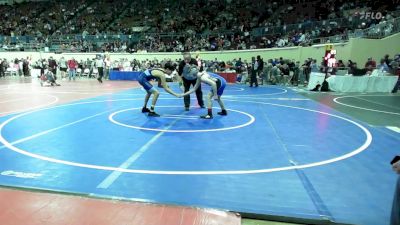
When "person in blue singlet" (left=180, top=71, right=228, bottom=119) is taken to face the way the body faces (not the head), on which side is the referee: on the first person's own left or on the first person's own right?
on the first person's own right

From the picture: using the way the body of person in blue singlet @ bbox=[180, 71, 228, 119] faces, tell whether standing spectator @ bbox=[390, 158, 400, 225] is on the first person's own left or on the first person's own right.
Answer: on the first person's own left

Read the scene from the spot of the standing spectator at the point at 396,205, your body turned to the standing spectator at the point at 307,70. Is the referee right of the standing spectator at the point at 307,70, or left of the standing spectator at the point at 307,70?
left

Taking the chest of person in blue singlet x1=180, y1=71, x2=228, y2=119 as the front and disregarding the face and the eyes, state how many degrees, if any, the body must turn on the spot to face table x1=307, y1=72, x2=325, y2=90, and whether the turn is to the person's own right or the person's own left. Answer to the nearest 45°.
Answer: approximately 135° to the person's own right

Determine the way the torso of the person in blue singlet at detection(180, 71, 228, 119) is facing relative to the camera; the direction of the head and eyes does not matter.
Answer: to the viewer's left

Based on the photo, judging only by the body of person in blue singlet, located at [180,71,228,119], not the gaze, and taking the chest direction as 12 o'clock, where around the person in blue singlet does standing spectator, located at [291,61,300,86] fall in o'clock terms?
The standing spectator is roughly at 4 o'clock from the person in blue singlet.

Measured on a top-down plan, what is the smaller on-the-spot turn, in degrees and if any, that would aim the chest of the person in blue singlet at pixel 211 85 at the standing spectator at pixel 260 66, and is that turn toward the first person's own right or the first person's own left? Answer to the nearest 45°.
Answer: approximately 90° to the first person's own right

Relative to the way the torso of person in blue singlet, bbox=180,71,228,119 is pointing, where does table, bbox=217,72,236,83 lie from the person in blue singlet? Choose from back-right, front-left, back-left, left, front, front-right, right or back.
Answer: right

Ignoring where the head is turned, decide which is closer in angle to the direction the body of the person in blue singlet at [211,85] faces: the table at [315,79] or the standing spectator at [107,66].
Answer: the standing spectator

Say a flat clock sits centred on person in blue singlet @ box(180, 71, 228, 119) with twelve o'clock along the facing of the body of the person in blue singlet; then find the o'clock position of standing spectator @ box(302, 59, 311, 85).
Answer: The standing spectator is roughly at 4 o'clock from the person in blue singlet.

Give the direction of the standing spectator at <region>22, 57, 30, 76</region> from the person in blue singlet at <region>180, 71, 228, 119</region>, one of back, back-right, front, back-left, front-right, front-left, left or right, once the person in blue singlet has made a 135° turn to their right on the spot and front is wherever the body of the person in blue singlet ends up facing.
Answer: left

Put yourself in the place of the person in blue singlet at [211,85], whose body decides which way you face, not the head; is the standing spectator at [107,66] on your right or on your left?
on your right

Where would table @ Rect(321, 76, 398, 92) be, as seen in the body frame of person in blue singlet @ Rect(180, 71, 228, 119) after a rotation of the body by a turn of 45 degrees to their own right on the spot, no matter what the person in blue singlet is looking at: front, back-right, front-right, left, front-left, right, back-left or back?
right
